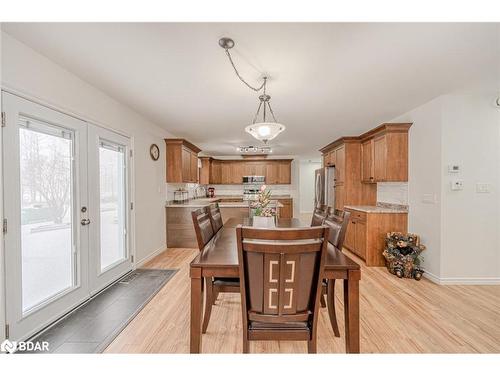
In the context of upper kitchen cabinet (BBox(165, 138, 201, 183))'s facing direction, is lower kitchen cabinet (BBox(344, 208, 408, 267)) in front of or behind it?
in front

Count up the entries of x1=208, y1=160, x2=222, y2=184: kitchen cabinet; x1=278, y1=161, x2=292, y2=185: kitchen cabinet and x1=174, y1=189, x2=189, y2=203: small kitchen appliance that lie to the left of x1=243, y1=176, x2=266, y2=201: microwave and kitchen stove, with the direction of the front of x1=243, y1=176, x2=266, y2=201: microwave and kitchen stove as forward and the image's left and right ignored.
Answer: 1

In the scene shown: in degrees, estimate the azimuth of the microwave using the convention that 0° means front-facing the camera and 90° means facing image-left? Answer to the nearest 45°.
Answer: approximately 0°

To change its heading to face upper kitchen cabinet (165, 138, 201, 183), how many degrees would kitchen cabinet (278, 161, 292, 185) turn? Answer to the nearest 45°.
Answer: approximately 45° to its right

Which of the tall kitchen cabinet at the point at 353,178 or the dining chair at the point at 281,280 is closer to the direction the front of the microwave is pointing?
the dining chair

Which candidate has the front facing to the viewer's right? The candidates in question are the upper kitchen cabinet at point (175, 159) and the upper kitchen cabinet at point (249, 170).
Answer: the upper kitchen cabinet at point (175, 159)

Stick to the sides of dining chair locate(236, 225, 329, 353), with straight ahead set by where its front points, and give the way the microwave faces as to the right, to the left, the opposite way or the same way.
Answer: the opposite way

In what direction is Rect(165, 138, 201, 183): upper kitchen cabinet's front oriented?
to the viewer's right

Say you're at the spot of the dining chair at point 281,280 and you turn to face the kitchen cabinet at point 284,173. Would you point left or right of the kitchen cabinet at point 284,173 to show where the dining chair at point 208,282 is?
left

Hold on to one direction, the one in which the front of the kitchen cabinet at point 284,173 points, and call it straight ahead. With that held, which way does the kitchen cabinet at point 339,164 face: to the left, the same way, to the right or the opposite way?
to the right

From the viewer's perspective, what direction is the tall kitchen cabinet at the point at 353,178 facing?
to the viewer's left

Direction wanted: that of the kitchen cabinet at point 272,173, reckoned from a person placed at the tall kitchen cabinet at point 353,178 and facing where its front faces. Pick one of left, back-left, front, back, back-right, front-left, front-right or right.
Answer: front-right

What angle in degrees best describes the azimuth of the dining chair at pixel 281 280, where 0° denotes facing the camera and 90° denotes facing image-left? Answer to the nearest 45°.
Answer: approximately 180°

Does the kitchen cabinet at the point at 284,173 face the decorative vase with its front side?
yes
